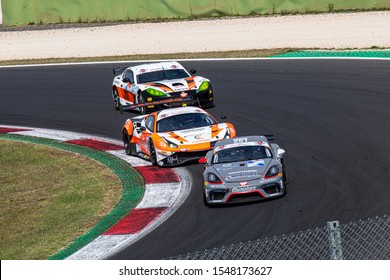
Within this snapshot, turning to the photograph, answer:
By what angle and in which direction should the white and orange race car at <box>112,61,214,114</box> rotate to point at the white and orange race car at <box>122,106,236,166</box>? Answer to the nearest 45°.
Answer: approximately 45° to its right

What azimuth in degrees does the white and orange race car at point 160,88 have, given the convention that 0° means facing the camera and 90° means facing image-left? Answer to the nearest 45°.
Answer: approximately 315°

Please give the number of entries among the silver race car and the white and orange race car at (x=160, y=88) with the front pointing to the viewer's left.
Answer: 0

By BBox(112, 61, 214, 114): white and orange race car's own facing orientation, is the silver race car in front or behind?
in front

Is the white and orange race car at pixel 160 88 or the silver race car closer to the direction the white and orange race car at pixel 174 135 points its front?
the silver race car

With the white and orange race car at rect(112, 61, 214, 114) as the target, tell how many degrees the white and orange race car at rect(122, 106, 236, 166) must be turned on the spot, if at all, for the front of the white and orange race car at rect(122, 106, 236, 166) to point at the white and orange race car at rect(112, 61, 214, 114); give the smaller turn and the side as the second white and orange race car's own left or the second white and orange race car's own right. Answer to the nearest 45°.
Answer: approximately 135° to the second white and orange race car's own left

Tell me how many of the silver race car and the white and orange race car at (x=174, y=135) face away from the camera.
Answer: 0

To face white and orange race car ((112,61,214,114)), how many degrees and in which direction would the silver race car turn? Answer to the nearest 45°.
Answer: approximately 180°

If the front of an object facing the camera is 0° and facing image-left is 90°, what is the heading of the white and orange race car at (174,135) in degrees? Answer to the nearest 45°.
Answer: approximately 315°

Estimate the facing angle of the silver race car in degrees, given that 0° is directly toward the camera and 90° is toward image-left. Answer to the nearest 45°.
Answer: approximately 0°
